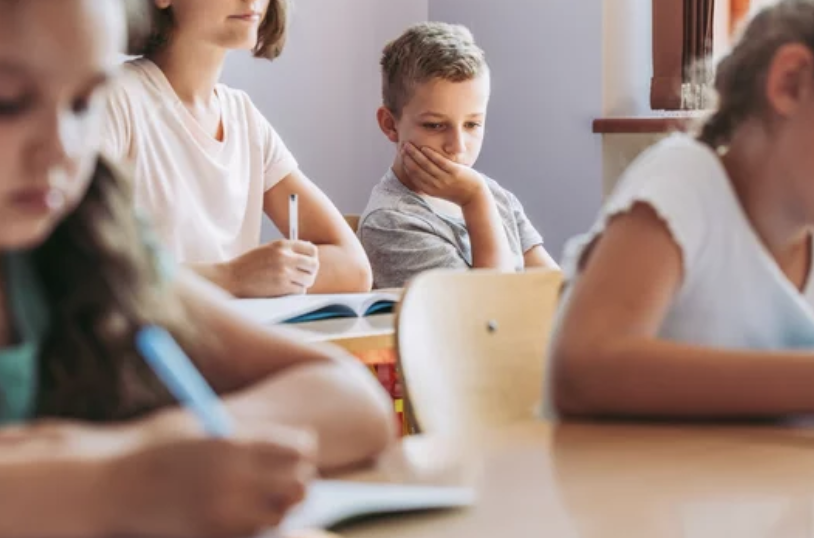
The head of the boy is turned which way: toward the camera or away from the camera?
toward the camera

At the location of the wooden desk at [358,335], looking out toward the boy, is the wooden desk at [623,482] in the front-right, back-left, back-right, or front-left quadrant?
back-right

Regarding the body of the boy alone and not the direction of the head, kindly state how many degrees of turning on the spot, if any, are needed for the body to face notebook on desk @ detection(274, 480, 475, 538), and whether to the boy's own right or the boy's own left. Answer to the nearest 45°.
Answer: approximately 45° to the boy's own right

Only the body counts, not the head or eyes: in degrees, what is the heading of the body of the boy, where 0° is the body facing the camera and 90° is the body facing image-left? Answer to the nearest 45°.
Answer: approximately 315°

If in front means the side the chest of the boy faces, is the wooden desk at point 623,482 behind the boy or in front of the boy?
in front

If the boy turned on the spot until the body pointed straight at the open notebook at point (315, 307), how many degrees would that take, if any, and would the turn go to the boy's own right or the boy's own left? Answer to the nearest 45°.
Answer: approximately 45° to the boy's own right

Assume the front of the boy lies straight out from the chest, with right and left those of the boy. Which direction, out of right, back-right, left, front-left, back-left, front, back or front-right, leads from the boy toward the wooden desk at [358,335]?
front-right
